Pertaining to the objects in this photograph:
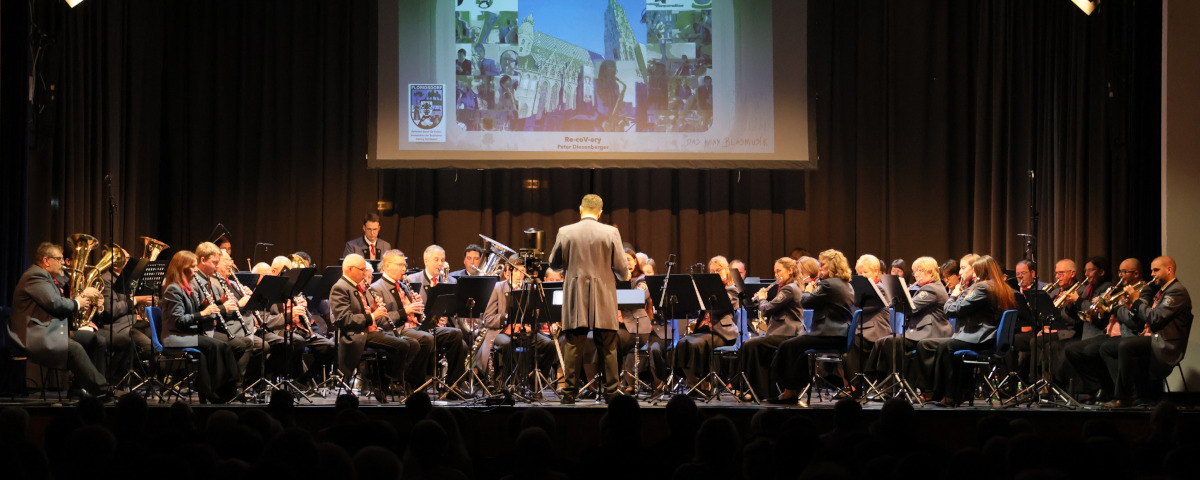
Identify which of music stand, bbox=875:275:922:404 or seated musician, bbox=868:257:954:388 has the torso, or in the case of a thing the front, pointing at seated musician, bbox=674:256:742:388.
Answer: seated musician, bbox=868:257:954:388

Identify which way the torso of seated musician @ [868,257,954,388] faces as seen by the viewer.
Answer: to the viewer's left

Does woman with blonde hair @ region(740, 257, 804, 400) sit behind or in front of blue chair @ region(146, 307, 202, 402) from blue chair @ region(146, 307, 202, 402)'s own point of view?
in front

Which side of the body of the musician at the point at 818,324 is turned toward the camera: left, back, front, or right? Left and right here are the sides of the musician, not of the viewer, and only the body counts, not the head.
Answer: left

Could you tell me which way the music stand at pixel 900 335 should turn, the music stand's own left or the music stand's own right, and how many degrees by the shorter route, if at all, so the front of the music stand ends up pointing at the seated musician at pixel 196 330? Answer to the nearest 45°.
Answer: approximately 135° to the music stand's own left

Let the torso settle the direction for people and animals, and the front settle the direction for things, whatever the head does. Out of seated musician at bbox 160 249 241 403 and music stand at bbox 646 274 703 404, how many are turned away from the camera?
1

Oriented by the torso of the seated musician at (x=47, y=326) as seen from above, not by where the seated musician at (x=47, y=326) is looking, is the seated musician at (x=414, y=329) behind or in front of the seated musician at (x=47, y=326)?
in front

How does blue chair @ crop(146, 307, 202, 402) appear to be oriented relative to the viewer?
to the viewer's right

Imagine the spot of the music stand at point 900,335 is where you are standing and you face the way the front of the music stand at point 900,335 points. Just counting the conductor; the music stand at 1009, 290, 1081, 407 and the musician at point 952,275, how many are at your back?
1

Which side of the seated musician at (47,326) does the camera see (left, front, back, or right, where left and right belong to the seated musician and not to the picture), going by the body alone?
right

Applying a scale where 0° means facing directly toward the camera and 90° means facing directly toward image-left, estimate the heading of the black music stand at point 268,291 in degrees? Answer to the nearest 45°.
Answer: approximately 135°

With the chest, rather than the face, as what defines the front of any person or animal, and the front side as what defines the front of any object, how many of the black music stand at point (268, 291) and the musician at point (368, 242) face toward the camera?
1

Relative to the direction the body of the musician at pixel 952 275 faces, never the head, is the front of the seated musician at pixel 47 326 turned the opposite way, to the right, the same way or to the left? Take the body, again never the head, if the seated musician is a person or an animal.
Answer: the opposite way

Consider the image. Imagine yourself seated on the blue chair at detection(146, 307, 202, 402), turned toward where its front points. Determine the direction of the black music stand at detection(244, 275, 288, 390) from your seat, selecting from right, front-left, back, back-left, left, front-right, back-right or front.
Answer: front-right

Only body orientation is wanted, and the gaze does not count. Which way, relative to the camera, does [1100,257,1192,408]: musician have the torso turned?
to the viewer's left

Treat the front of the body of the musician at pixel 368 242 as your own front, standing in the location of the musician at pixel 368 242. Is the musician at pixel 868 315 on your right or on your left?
on your left

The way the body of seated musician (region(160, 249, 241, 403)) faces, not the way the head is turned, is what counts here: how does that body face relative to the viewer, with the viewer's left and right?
facing to the right of the viewer

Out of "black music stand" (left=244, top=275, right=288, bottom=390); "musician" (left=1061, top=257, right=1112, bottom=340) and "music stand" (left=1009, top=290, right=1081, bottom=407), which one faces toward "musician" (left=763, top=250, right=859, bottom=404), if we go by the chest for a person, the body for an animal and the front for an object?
"musician" (left=1061, top=257, right=1112, bottom=340)
